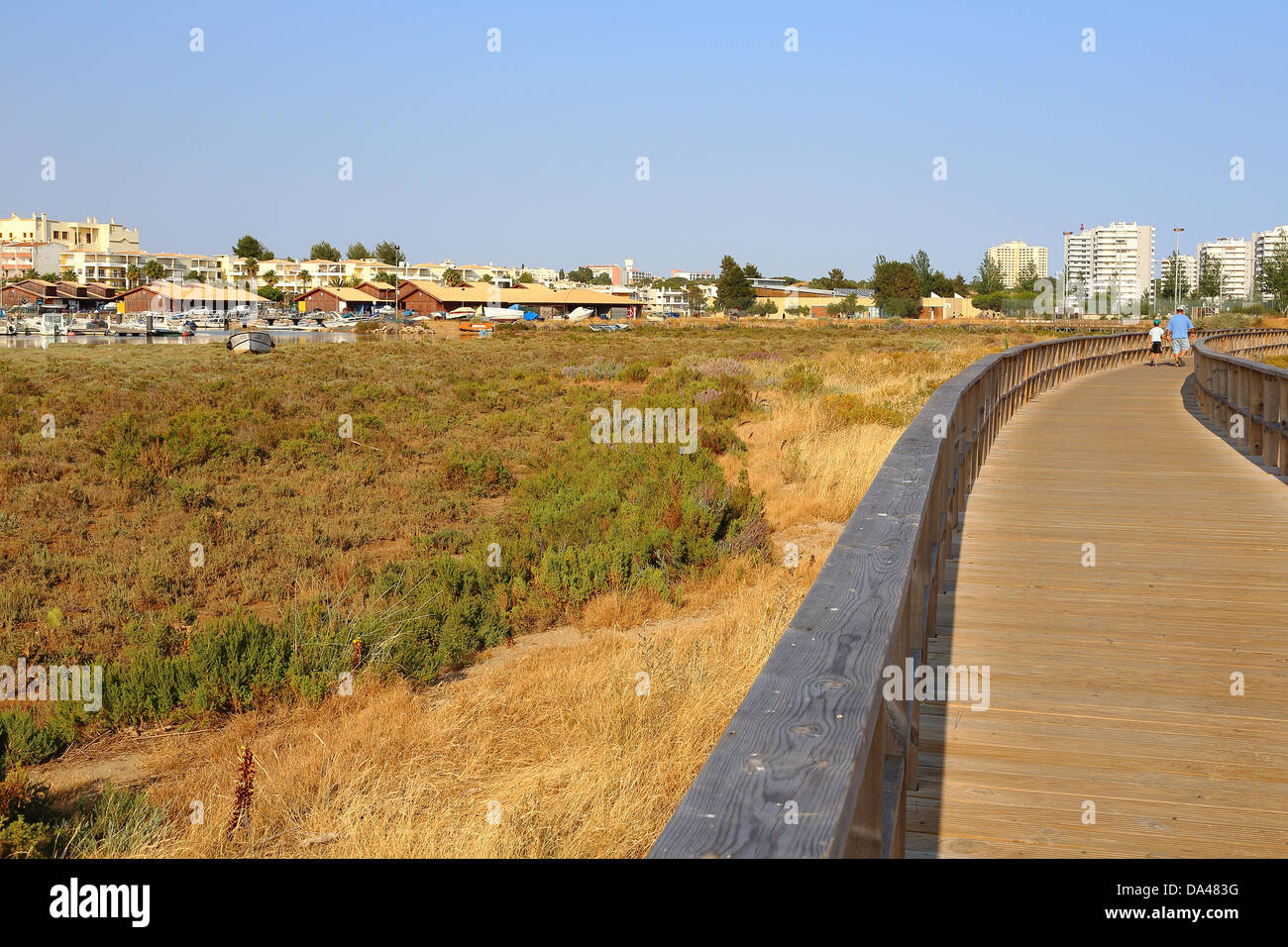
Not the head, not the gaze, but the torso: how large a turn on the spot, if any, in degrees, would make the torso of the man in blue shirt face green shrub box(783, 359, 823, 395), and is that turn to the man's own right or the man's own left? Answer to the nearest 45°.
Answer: approximately 135° to the man's own left

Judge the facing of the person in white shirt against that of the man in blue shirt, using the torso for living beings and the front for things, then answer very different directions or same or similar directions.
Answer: same or similar directions

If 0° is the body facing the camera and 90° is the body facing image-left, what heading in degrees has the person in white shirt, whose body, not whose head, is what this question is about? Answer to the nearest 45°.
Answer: approximately 180°

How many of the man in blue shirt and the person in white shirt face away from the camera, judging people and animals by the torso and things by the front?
2

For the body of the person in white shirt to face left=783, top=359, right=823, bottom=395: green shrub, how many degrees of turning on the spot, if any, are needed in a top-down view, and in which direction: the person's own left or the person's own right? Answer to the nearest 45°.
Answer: approximately 135° to the person's own left

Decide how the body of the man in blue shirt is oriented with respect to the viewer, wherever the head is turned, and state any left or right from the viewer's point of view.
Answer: facing away from the viewer

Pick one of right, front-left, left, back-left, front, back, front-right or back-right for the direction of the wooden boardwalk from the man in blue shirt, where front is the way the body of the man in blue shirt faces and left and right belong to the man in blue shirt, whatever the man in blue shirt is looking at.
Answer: back

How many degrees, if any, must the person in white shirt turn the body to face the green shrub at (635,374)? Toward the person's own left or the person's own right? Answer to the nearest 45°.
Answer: approximately 90° to the person's own left

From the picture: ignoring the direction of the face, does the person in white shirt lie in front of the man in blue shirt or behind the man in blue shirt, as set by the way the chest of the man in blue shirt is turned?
in front

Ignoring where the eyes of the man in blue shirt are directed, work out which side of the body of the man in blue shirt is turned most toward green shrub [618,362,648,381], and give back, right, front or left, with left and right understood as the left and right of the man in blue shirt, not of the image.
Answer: left
